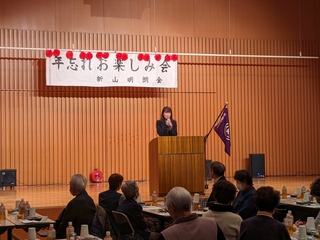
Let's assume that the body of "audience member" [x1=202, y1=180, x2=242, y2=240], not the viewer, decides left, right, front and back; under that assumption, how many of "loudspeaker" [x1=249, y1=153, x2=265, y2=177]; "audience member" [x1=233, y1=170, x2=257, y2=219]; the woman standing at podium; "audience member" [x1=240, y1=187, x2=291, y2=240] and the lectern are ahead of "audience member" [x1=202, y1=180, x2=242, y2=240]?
4

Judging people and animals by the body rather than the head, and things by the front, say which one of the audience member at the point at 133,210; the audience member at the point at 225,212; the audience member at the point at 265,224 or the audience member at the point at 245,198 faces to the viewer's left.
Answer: the audience member at the point at 245,198

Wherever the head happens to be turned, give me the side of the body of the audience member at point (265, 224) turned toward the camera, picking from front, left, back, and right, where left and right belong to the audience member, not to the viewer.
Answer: back

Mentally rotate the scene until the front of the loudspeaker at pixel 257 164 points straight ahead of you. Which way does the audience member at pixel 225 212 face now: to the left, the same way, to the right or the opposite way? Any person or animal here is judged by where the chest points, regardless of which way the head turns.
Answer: the opposite way

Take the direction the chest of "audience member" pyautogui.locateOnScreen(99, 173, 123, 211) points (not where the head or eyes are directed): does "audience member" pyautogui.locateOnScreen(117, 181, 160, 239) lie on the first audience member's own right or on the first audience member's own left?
on the first audience member's own right

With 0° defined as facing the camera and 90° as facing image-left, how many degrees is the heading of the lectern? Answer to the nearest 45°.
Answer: approximately 0°

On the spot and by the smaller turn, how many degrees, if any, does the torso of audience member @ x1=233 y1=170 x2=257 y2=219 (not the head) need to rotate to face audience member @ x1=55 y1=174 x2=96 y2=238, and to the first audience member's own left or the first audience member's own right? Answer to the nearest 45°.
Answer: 0° — they already face them

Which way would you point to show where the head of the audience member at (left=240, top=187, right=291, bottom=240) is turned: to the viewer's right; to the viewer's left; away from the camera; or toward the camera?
away from the camera

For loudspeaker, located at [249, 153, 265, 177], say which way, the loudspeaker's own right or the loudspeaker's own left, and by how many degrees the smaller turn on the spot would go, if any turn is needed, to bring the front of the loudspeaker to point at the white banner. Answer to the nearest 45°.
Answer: approximately 45° to the loudspeaker's own right

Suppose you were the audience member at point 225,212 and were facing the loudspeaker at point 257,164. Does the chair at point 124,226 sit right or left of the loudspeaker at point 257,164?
left

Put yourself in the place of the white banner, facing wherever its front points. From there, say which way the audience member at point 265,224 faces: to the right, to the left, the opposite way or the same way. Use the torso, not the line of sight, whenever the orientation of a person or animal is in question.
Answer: the opposite way

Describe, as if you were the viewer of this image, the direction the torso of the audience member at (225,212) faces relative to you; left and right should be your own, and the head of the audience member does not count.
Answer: facing away from the viewer

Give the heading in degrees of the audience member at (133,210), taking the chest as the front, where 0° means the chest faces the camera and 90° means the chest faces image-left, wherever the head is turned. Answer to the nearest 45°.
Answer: approximately 225°

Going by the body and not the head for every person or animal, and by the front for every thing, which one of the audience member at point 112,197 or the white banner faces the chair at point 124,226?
the white banner
